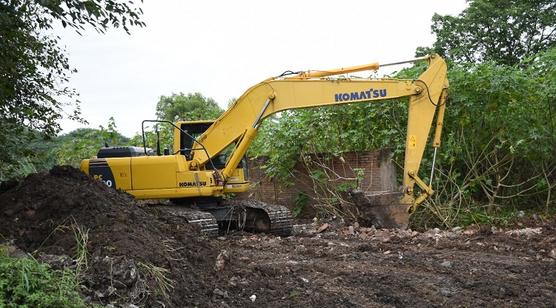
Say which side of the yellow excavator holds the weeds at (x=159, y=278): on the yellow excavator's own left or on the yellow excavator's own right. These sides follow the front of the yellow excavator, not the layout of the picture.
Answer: on the yellow excavator's own right

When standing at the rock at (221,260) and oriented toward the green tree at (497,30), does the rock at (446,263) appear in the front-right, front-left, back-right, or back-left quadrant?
front-right

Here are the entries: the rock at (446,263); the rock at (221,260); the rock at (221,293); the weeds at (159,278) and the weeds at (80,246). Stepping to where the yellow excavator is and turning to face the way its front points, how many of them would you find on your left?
0

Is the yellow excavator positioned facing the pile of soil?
no

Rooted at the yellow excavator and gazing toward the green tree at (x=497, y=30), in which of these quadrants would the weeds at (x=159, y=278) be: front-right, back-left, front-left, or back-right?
back-right

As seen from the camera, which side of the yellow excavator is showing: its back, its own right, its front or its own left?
right

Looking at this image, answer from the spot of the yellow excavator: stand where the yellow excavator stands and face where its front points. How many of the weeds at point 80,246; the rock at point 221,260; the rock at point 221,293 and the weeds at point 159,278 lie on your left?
0

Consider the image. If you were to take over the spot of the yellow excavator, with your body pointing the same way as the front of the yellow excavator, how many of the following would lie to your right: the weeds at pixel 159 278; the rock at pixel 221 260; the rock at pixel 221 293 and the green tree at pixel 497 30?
3

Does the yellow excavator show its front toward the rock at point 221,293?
no

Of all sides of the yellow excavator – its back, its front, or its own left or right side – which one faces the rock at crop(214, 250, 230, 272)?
right

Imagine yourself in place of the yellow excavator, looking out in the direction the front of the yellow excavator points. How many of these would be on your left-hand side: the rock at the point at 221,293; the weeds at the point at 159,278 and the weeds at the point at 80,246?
0

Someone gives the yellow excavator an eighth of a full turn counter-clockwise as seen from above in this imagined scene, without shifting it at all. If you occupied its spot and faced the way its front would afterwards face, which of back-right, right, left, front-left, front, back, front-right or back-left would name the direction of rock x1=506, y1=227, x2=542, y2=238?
front-right

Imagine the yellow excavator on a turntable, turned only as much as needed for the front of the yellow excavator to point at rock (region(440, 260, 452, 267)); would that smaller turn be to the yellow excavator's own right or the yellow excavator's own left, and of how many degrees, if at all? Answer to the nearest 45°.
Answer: approximately 45° to the yellow excavator's own right
